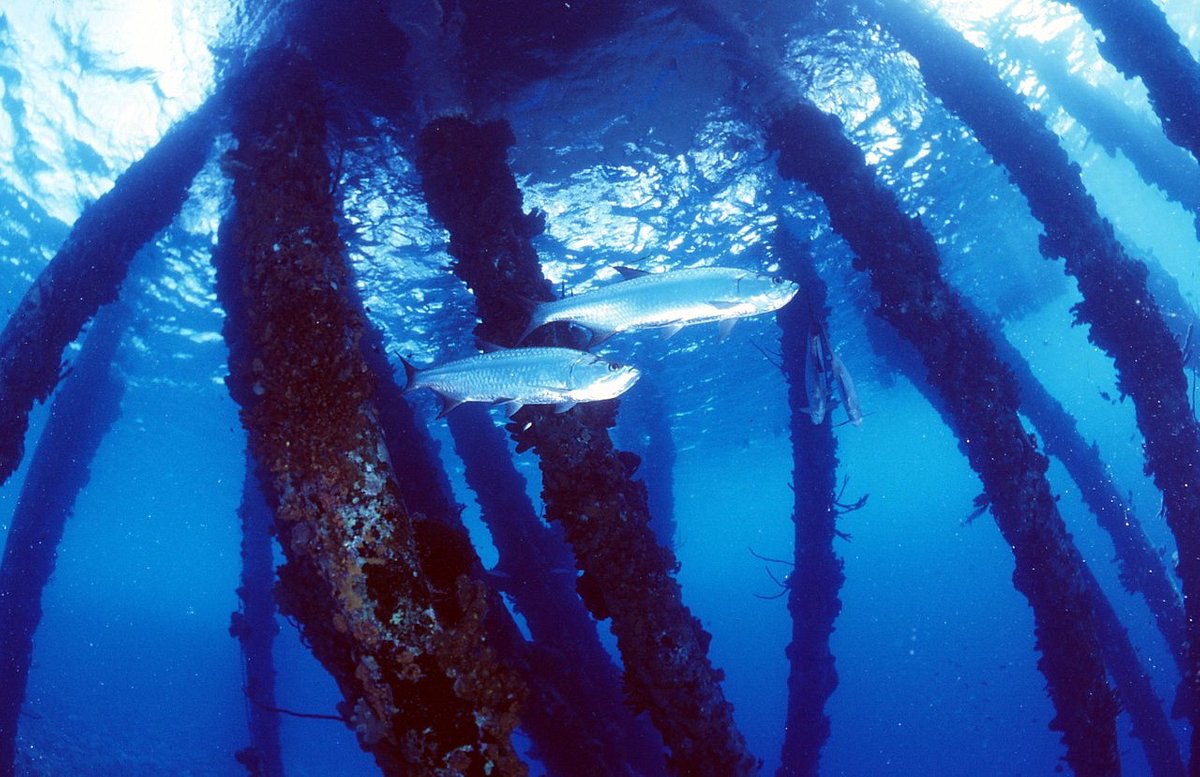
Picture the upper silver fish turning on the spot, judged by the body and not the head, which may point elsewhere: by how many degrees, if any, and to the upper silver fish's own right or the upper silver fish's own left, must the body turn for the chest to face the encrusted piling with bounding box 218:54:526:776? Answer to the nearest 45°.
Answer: approximately 180°

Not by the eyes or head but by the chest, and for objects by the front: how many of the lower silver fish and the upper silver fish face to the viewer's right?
2

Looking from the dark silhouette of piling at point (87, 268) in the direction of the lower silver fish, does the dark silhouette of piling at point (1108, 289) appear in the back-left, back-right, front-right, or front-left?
front-left

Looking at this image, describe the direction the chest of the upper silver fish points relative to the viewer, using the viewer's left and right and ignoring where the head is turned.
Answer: facing to the right of the viewer

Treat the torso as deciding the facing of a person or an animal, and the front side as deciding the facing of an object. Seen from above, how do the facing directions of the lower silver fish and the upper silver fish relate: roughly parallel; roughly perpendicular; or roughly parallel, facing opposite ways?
roughly parallel

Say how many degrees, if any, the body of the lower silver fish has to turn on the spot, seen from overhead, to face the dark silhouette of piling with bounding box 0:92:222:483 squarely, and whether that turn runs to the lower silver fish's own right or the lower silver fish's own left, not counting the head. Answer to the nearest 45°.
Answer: approximately 135° to the lower silver fish's own left

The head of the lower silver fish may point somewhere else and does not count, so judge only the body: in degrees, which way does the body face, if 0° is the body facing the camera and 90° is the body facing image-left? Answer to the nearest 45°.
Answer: approximately 270°

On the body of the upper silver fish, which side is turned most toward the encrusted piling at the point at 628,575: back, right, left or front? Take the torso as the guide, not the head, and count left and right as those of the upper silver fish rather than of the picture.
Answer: left
